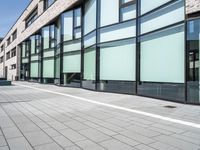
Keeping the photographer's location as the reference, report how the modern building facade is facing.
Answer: facing the viewer and to the left of the viewer
